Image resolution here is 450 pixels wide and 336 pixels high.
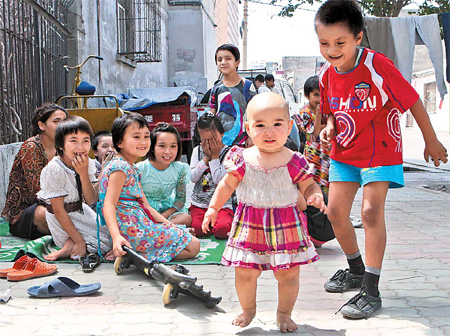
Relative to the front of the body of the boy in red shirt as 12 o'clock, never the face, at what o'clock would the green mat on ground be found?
The green mat on ground is roughly at 2 o'clock from the boy in red shirt.

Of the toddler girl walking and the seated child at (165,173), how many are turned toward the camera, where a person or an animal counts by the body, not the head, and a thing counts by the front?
2

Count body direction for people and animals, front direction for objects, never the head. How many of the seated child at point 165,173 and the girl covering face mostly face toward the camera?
2

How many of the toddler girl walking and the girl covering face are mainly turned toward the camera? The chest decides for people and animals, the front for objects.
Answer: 2

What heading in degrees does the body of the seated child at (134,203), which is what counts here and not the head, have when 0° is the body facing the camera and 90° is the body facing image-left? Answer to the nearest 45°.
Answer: approximately 315°

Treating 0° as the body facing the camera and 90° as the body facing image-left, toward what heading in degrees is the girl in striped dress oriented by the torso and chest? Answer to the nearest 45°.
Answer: approximately 315°

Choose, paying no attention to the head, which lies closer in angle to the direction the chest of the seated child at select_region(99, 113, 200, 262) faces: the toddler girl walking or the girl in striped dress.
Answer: the toddler girl walking

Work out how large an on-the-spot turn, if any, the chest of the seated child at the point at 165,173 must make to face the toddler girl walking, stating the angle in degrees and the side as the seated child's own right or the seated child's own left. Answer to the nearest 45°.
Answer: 0° — they already face them

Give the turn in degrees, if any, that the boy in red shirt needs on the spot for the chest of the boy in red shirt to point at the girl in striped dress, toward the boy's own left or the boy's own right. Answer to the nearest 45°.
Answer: approximately 135° to the boy's own right

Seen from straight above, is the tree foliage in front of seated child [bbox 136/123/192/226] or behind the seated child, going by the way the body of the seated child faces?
behind
